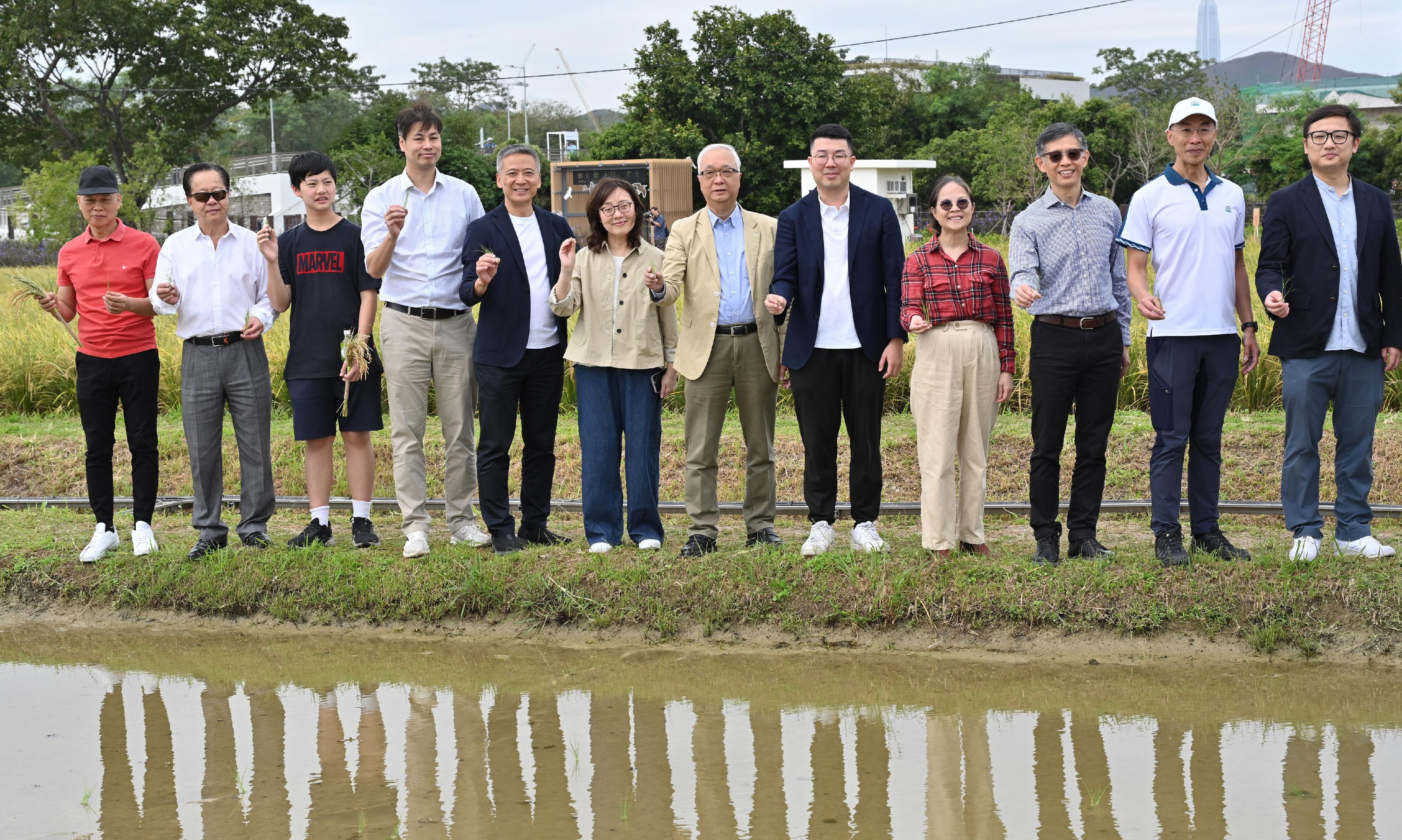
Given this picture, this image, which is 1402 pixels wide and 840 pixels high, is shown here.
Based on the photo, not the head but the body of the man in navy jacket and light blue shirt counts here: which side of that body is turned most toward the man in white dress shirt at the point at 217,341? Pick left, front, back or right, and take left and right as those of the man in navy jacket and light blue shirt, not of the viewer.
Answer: right

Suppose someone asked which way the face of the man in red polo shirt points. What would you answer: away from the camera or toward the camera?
toward the camera

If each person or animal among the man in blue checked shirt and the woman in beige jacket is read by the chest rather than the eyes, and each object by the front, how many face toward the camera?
2

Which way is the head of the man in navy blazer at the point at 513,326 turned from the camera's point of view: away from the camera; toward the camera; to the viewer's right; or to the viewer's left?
toward the camera

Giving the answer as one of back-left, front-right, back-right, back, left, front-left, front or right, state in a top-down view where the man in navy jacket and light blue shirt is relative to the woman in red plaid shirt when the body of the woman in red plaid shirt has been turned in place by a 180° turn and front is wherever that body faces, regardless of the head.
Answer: right

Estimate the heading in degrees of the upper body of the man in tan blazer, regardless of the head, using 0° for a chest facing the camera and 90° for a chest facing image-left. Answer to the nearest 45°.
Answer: approximately 0°

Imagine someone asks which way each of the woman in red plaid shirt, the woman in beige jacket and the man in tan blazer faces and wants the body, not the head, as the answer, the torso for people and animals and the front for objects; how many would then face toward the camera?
3

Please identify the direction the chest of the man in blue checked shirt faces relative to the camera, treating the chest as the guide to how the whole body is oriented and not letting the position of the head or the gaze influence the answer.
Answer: toward the camera

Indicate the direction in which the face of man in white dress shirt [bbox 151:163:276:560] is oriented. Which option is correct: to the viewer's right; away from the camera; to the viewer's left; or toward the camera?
toward the camera

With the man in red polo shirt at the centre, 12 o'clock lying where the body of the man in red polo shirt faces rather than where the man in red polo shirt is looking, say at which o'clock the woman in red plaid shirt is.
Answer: The woman in red plaid shirt is roughly at 10 o'clock from the man in red polo shirt.

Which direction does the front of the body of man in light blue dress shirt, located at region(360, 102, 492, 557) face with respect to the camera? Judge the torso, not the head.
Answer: toward the camera

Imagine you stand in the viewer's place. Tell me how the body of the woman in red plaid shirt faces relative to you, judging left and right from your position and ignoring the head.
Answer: facing the viewer

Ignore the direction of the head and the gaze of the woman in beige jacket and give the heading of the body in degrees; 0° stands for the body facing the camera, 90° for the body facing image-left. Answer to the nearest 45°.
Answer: approximately 0°

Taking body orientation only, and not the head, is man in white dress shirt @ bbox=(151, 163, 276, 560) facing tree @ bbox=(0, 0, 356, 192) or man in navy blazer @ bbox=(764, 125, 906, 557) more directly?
the man in navy blazer

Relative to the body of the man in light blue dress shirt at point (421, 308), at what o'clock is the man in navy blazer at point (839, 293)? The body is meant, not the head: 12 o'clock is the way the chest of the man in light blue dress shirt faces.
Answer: The man in navy blazer is roughly at 10 o'clock from the man in light blue dress shirt.
